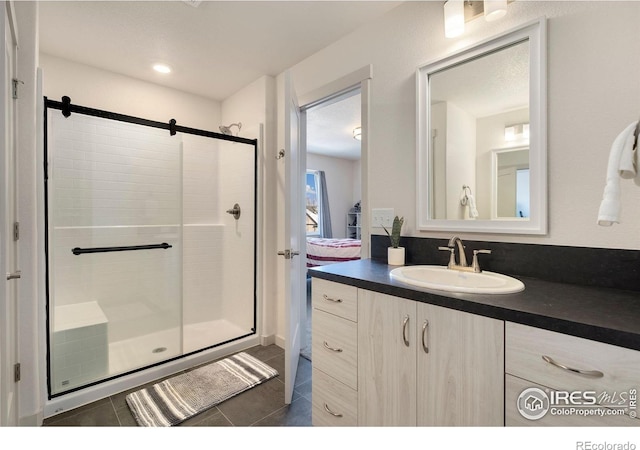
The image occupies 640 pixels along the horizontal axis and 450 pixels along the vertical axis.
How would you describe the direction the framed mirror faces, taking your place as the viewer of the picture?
facing the viewer and to the left of the viewer

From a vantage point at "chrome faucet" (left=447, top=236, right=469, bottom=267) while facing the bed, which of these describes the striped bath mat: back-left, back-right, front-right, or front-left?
front-left

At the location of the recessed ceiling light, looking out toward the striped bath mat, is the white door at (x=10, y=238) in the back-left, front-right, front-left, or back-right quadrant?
front-right

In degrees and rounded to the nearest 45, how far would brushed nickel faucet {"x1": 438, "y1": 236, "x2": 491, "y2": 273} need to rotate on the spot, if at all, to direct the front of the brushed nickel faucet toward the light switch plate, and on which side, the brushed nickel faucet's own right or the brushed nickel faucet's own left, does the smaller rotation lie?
approximately 90° to the brushed nickel faucet's own right

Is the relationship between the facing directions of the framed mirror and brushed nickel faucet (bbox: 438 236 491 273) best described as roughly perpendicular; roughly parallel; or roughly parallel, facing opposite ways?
roughly parallel

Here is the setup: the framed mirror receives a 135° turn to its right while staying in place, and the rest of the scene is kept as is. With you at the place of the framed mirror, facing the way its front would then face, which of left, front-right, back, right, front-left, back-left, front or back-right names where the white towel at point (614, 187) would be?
back-right

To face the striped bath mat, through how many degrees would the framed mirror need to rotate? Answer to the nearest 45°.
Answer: approximately 45° to its right

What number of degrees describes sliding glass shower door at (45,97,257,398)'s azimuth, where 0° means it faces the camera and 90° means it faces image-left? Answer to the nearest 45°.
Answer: approximately 315°

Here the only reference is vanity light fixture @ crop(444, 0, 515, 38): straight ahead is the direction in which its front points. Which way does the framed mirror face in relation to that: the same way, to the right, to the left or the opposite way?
the same way

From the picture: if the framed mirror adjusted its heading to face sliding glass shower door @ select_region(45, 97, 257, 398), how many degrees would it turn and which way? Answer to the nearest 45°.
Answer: approximately 45° to its right

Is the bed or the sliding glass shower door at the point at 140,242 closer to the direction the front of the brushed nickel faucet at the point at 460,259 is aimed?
the sliding glass shower door

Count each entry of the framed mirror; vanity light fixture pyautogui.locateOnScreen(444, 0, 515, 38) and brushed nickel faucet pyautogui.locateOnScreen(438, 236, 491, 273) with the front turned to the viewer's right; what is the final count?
0

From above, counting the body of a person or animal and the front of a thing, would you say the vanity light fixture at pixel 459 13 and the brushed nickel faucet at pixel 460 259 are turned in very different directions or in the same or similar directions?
same or similar directions
